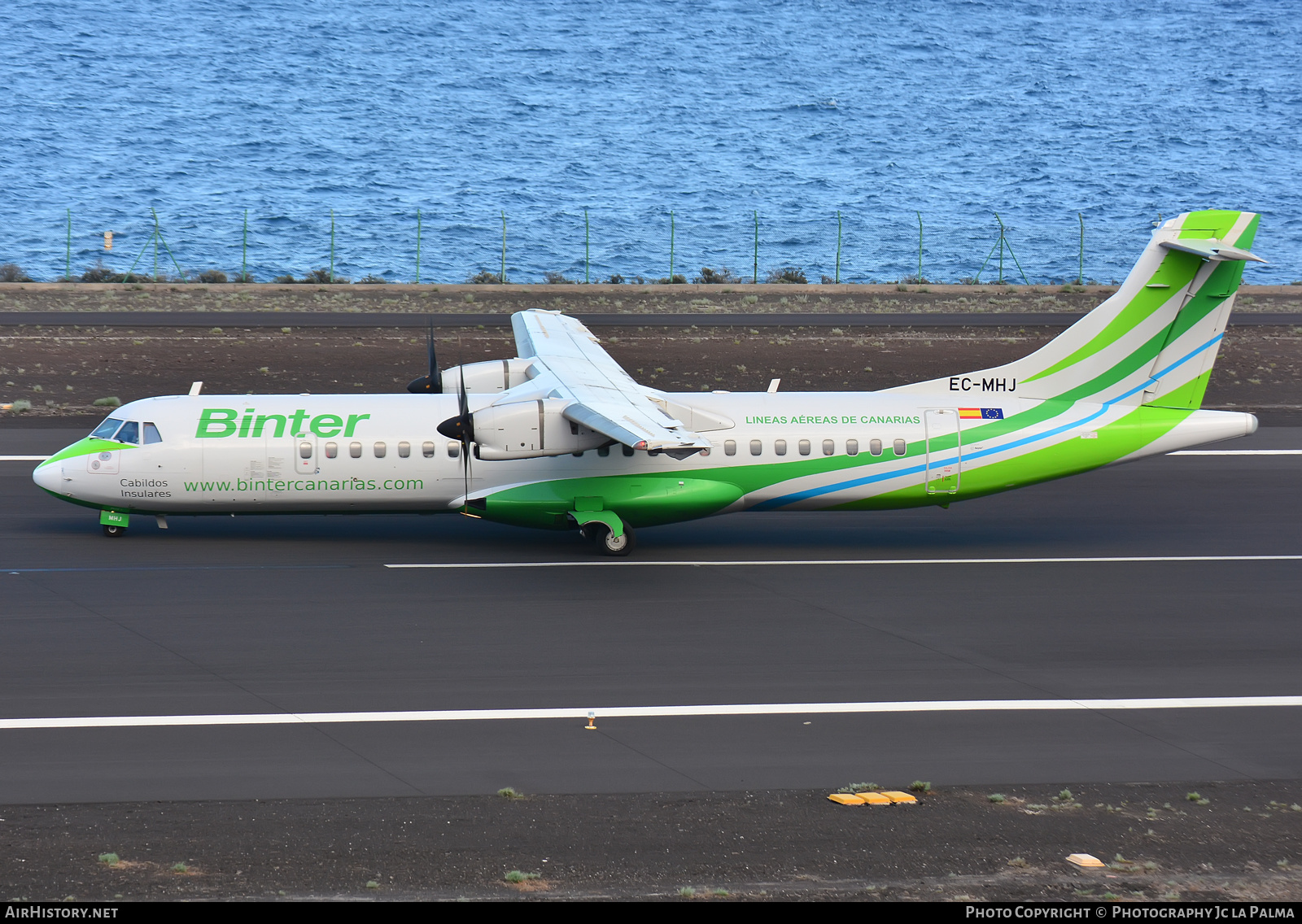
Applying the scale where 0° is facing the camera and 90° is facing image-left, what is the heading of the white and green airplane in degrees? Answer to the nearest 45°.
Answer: approximately 90°
